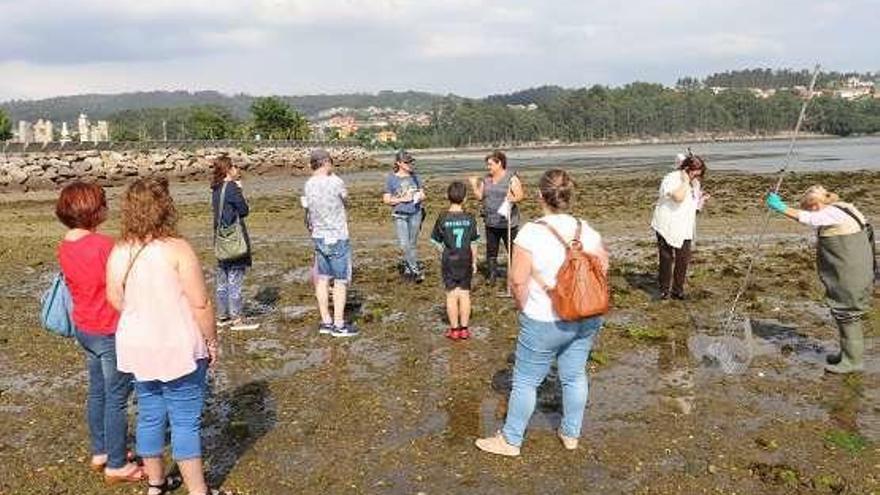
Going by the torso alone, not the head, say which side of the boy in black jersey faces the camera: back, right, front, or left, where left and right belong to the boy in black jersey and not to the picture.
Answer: back

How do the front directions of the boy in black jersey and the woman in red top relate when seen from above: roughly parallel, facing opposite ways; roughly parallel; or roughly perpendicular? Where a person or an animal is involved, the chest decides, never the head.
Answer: roughly parallel

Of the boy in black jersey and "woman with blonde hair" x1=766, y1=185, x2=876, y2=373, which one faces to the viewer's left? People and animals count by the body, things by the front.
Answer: the woman with blonde hair

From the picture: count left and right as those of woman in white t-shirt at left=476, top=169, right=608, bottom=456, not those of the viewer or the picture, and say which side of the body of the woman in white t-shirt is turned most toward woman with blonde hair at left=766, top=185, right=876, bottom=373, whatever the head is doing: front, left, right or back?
right

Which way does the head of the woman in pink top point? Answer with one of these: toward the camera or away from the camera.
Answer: away from the camera

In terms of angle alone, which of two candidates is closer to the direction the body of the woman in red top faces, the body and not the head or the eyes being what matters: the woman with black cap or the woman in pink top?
the woman with black cap

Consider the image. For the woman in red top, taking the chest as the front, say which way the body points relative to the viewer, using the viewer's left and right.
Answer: facing away from the viewer and to the right of the viewer

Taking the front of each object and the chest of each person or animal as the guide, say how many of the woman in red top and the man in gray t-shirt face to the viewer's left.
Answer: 0

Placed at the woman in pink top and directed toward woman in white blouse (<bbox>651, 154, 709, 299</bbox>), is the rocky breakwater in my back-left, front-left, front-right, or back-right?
front-left

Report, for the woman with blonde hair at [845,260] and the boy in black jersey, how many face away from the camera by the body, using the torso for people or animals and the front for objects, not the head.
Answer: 1

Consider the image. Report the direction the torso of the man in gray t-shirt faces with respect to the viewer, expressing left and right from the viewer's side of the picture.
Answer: facing away from the viewer and to the right of the viewer

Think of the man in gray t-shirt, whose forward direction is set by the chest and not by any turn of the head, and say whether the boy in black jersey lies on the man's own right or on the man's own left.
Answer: on the man's own right

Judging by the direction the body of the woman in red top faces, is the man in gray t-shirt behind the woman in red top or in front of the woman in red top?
in front

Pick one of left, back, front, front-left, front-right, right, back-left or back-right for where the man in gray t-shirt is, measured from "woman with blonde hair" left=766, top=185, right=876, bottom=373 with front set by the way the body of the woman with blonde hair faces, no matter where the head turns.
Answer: front

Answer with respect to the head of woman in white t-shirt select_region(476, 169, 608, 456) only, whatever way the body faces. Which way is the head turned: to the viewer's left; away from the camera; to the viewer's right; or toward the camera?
away from the camera

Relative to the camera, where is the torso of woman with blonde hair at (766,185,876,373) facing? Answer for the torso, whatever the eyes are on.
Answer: to the viewer's left

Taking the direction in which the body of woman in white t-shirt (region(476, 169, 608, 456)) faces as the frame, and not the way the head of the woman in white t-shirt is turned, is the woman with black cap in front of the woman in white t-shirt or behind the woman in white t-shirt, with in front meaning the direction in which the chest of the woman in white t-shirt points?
in front

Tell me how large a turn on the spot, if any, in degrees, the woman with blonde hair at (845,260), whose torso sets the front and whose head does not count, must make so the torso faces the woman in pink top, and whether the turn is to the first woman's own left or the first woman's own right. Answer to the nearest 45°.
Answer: approximately 45° to the first woman's own left

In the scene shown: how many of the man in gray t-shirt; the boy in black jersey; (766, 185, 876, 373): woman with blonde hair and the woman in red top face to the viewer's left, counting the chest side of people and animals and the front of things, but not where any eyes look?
1

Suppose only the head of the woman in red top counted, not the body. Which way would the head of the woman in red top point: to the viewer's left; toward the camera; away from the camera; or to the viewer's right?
away from the camera
